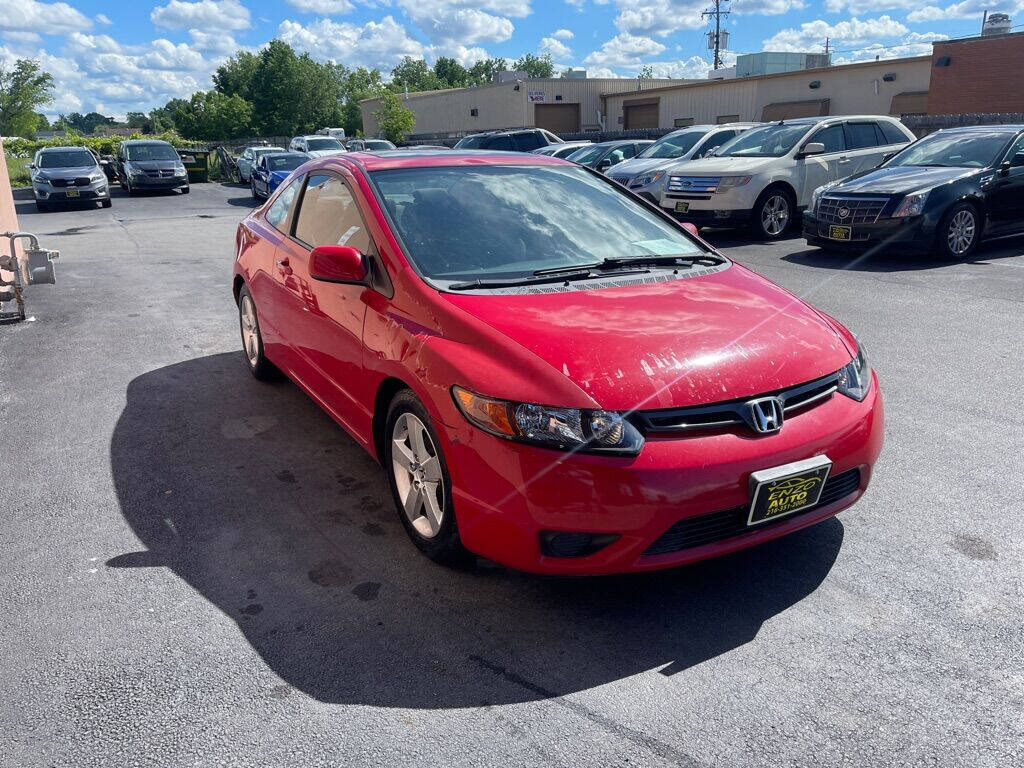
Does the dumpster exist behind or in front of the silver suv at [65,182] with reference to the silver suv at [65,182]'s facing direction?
behind

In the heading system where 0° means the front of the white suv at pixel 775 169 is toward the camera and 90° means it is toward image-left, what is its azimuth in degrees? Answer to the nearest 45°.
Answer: approximately 45°

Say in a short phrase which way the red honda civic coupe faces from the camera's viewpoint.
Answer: facing the viewer and to the right of the viewer

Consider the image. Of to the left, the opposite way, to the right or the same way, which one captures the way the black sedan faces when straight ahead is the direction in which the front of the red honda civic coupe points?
to the right

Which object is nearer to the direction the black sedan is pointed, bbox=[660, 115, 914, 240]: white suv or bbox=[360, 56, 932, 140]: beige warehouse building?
the white suv

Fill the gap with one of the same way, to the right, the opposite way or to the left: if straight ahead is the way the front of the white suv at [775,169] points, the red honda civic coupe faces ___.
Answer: to the left

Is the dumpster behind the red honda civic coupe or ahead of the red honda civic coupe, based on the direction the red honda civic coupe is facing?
behind

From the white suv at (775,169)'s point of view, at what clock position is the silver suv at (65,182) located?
The silver suv is roughly at 2 o'clock from the white suv.

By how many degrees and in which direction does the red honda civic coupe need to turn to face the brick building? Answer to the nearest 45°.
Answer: approximately 90° to its left

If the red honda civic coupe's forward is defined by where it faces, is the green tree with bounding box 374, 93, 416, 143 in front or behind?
behind

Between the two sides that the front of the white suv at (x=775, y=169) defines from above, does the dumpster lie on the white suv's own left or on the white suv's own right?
on the white suv's own right

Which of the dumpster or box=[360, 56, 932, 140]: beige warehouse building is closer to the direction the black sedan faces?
the dumpster
